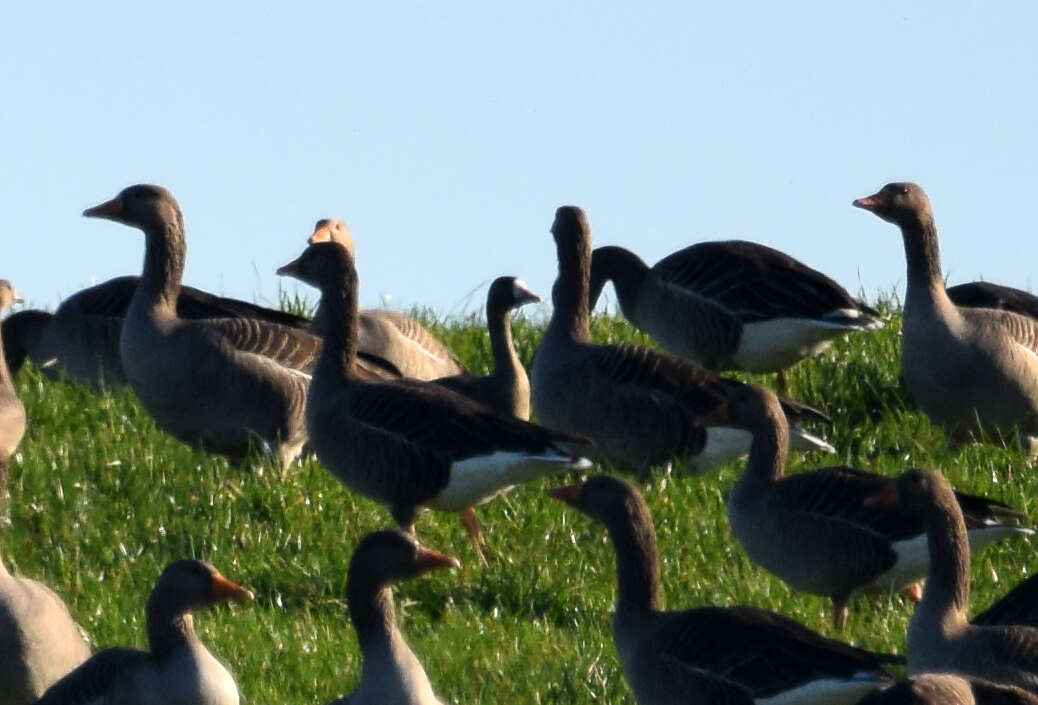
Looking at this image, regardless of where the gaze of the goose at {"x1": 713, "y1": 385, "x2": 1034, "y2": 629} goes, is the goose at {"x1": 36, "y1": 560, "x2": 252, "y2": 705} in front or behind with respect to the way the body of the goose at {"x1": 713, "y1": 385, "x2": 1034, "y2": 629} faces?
in front

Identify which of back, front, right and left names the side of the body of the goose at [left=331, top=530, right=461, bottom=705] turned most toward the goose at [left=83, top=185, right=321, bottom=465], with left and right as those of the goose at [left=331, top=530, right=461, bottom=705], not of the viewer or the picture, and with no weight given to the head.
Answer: left

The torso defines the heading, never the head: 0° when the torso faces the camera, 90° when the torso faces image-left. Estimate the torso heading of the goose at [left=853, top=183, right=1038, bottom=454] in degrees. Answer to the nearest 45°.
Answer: approximately 45°

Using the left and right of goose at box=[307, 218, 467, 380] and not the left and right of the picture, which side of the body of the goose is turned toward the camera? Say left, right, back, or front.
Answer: left

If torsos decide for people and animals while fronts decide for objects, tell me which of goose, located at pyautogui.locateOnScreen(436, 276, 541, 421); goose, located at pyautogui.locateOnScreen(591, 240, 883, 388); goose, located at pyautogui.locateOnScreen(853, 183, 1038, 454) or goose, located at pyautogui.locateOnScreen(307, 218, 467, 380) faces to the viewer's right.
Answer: goose, located at pyautogui.locateOnScreen(436, 276, 541, 421)

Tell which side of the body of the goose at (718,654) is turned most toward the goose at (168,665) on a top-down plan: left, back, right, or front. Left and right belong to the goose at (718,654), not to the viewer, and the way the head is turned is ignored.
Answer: front

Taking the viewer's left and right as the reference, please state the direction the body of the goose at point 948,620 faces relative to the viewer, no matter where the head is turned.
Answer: facing to the left of the viewer

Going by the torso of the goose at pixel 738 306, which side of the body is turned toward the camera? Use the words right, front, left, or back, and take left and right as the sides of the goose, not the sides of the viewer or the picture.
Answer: left

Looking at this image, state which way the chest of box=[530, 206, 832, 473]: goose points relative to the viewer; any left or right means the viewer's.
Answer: facing to the left of the viewer

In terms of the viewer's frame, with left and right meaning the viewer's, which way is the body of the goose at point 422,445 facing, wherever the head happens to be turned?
facing to the left of the viewer

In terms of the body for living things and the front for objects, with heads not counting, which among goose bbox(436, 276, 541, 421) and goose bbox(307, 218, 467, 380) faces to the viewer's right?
goose bbox(436, 276, 541, 421)

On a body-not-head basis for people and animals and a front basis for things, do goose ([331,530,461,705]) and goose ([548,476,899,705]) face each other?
yes

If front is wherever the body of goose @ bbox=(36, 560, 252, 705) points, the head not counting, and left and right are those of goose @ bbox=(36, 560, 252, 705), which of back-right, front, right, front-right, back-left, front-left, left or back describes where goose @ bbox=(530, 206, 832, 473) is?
front-left

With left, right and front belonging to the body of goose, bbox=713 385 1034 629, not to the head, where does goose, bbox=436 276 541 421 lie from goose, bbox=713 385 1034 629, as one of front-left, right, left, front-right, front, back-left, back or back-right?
front-right

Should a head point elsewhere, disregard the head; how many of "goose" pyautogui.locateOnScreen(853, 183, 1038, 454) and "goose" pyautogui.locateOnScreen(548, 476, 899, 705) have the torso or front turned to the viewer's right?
0
